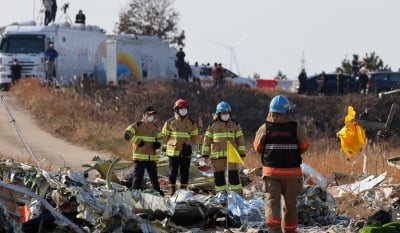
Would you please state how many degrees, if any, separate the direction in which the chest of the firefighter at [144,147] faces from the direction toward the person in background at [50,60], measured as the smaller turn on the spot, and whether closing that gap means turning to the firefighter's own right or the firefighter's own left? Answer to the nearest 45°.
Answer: approximately 135° to the firefighter's own left

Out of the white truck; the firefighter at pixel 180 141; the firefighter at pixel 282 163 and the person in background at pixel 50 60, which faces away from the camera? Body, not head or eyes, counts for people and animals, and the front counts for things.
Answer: the firefighter at pixel 282 163

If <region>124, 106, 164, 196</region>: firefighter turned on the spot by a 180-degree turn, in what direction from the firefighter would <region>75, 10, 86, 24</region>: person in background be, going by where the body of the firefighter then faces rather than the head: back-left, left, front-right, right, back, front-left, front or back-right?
front-right

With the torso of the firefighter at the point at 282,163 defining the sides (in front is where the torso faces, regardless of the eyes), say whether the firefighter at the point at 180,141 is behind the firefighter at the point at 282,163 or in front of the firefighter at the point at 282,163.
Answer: in front

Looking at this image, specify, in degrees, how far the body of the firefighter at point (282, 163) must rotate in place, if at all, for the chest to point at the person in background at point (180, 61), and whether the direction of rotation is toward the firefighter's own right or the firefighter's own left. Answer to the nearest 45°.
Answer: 0° — they already face them

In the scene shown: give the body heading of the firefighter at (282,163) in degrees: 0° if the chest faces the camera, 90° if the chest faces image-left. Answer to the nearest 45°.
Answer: approximately 180°

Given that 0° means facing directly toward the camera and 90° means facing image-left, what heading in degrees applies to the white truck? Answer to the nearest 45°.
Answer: approximately 45°

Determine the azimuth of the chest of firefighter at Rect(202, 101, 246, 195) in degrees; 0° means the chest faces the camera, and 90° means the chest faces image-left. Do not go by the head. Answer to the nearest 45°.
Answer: approximately 0°

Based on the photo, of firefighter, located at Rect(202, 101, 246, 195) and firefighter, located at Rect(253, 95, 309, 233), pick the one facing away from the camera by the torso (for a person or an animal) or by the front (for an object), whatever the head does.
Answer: firefighter, located at Rect(253, 95, 309, 233)

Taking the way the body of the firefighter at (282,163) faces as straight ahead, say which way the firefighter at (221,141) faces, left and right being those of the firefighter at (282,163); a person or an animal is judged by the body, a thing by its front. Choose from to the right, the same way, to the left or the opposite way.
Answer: the opposite way

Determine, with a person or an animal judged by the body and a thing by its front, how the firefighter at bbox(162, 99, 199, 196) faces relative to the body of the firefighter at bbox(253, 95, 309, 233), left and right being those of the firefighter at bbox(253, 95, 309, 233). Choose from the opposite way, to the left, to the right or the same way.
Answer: the opposite way

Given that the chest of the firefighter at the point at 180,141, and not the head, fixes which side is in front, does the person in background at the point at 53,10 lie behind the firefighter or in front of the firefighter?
behind

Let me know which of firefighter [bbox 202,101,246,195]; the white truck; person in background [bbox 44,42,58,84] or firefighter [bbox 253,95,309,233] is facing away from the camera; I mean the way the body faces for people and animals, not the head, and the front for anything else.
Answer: firefighter [bbox 253,95,309,233]

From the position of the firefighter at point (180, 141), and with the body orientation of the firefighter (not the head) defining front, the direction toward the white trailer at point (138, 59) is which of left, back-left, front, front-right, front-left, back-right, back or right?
back

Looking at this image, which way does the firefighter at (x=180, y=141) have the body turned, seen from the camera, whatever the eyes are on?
toward the camera
